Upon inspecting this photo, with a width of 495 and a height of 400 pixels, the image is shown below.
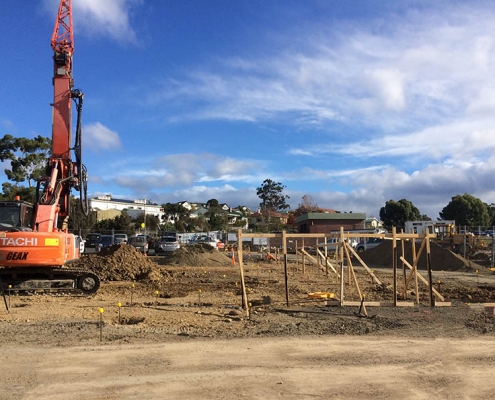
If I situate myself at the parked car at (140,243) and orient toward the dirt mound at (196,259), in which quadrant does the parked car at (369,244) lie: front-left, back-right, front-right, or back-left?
front-left

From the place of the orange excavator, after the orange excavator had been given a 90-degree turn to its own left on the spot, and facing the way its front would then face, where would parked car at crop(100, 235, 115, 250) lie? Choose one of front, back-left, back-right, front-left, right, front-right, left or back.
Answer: front-right

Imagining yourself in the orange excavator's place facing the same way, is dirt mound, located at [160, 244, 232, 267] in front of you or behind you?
in front

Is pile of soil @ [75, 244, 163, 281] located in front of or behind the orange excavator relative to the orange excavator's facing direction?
in front

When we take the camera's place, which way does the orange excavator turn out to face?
facing away from the viewer and to the right of the viewer

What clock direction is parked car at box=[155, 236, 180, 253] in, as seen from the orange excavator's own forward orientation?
The parked car is roughly at 1 o'clock from the orange excavator.

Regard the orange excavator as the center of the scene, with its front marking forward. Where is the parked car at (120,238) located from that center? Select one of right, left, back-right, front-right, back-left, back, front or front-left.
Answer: front-left

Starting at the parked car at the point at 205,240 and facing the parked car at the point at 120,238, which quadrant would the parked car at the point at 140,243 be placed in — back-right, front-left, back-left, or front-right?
front-left

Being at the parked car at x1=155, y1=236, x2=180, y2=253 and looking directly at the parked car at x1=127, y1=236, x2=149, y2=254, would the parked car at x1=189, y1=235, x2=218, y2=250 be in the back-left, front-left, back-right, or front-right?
back-right

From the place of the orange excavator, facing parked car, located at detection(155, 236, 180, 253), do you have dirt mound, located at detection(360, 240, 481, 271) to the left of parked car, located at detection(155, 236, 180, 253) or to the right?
right

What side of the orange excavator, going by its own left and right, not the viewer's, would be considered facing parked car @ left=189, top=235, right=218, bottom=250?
front

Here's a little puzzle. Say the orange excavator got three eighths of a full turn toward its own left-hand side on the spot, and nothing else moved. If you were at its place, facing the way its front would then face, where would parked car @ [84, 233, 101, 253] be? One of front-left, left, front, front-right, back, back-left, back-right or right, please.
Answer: right

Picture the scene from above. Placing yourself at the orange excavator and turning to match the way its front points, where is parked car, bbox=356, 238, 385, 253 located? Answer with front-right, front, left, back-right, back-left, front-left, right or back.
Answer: front

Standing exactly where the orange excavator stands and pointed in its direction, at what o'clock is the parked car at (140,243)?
The parked car is roughly at 11 o'clock from the orange excavator.
